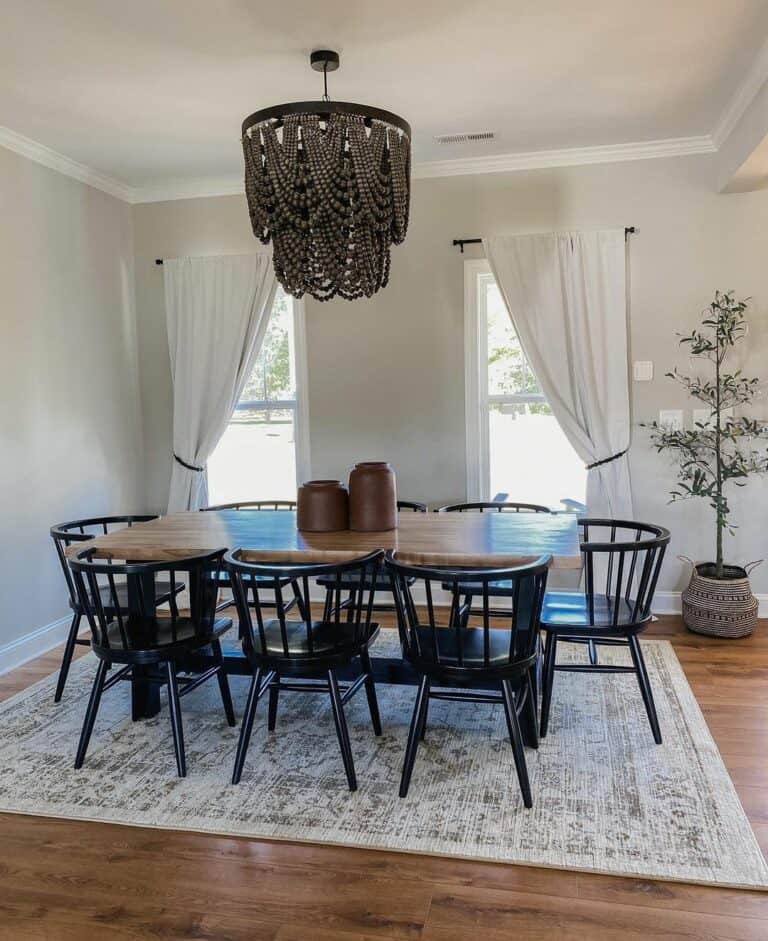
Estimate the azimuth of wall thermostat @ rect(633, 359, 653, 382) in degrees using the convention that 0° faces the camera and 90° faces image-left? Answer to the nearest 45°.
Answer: approximately 0°

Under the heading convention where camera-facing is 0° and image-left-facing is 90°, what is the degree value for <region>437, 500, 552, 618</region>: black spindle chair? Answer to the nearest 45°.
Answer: approximately 0°

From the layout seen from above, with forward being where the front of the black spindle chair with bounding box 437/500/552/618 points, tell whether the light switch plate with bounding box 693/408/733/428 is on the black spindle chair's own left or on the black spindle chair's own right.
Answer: on the black spindle chair's own left

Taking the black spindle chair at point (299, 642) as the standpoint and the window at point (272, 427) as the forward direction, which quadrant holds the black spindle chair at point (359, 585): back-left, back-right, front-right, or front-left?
front-right

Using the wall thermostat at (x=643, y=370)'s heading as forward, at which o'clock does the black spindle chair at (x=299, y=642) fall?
The black spindle chair is roughly at 1 o'clock from the wall thermostat.

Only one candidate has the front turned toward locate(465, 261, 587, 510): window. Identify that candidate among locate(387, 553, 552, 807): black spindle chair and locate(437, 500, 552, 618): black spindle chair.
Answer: locate(387, 553, 552, 807): black spindle chair

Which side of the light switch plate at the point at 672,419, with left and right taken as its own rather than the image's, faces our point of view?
front

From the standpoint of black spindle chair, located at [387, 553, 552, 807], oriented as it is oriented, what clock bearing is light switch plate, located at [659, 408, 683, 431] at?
The light switch plate is roughly at 1 o'clock from the black spindle chair.

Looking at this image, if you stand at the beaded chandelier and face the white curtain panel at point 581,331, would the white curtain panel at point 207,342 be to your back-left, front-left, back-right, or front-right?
front-left

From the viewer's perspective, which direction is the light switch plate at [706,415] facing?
toward the camera

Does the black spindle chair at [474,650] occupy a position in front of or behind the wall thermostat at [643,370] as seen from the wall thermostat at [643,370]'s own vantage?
in front

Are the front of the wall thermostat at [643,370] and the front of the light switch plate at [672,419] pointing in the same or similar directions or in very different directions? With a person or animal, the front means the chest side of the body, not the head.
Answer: same or similar directions

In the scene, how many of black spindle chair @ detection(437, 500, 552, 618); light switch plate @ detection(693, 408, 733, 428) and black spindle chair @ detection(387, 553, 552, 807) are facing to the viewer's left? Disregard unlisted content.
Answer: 0

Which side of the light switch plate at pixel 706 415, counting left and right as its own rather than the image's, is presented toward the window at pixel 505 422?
right

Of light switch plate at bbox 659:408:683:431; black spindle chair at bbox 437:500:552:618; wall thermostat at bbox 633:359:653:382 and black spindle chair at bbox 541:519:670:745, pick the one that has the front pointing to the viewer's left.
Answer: black spindle chair at bbox 541:519:670:745

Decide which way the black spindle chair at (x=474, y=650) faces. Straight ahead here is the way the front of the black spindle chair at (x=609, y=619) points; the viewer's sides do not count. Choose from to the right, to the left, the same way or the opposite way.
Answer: to the right

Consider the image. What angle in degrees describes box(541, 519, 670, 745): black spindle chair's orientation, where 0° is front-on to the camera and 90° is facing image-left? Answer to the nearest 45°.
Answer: approximately 90°

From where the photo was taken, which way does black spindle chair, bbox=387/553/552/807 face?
away from the camera
